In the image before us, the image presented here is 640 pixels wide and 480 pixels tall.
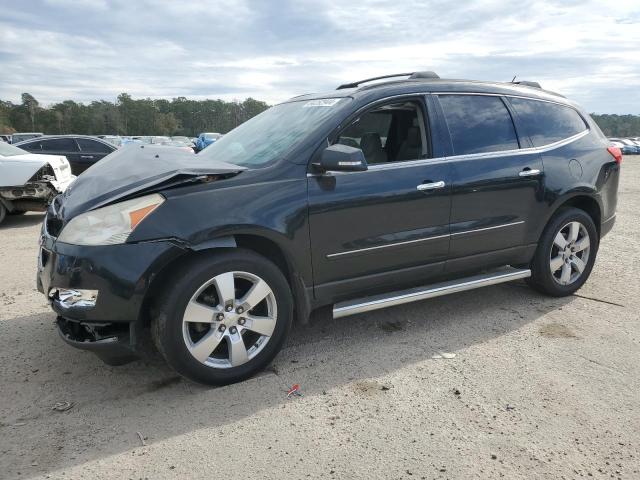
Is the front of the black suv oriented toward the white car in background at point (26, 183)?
no

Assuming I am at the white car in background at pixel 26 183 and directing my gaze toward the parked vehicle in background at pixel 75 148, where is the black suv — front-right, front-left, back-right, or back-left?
back-right

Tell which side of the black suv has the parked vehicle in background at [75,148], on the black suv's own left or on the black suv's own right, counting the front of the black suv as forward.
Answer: on the black suv's own right

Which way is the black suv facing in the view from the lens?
facing the viewer and to the left of the viewer
